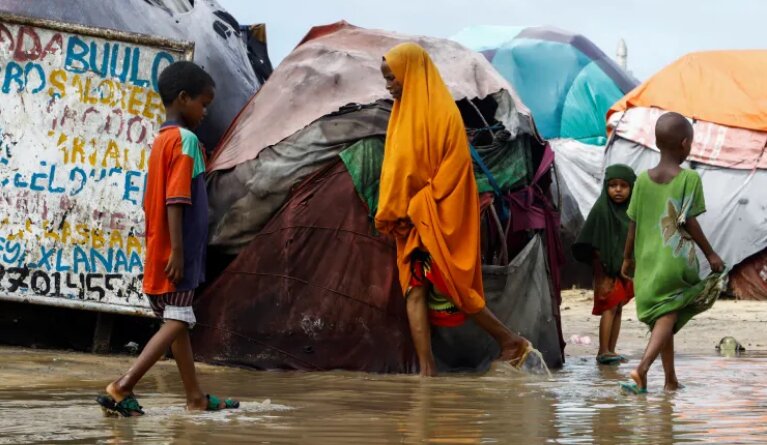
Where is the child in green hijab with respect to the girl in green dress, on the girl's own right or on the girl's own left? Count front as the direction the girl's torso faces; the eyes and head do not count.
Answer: on the girl's own left

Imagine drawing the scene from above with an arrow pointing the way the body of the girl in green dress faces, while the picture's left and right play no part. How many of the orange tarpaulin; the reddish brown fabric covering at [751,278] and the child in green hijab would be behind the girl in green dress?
0

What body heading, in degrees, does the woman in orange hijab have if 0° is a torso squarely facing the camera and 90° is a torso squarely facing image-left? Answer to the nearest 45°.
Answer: approximately 90°

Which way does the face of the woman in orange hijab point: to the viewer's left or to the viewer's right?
to the viewer's left

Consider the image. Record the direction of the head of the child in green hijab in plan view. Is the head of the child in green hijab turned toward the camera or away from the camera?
toward the camera

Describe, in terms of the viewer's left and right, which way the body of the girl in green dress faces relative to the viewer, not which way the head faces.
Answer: facing away from the viewer and to the right of the viewer

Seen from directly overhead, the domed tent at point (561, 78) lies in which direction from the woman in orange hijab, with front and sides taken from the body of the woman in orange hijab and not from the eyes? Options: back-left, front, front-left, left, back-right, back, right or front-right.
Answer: right

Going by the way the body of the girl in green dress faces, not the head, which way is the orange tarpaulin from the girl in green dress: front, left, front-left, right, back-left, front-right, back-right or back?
front-left

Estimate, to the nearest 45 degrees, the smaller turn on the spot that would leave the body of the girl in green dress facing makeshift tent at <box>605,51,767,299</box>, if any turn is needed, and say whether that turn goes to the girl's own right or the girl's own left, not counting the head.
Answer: approximately 45° to the girl's own left

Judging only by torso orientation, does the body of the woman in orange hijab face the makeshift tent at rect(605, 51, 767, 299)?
no

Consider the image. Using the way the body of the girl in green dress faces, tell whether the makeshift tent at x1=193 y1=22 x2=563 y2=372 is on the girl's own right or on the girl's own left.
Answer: on the girl's own left
